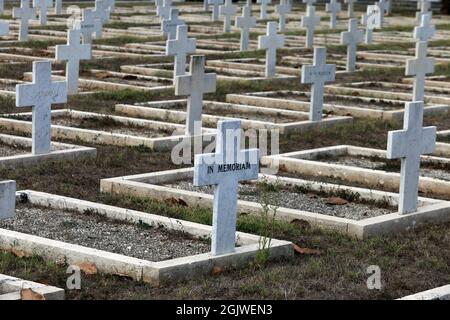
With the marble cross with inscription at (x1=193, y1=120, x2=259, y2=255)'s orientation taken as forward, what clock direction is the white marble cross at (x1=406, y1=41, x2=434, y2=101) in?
The white marble cross is roughly at 8 o'clock from the marble cross with inscription.

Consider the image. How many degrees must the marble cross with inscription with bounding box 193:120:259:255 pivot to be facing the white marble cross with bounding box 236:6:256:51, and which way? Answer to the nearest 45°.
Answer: approximately 135° to its left

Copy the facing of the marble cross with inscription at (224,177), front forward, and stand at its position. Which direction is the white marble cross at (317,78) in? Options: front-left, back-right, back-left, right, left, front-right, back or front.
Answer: back-left

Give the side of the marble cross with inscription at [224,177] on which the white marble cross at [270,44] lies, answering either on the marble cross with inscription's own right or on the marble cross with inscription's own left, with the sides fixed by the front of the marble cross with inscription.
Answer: on the marble cross with inscription's own left

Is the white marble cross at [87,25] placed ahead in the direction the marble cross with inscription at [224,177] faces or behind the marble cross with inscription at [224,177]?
behind

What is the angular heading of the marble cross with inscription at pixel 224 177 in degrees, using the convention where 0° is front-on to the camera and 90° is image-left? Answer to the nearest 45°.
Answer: approximately 315°

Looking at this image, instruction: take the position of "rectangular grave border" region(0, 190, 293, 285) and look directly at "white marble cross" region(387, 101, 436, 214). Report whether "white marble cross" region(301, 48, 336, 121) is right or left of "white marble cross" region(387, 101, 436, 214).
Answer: left

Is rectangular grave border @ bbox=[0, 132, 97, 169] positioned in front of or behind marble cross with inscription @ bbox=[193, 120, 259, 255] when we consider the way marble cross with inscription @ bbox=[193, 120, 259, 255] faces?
behind
